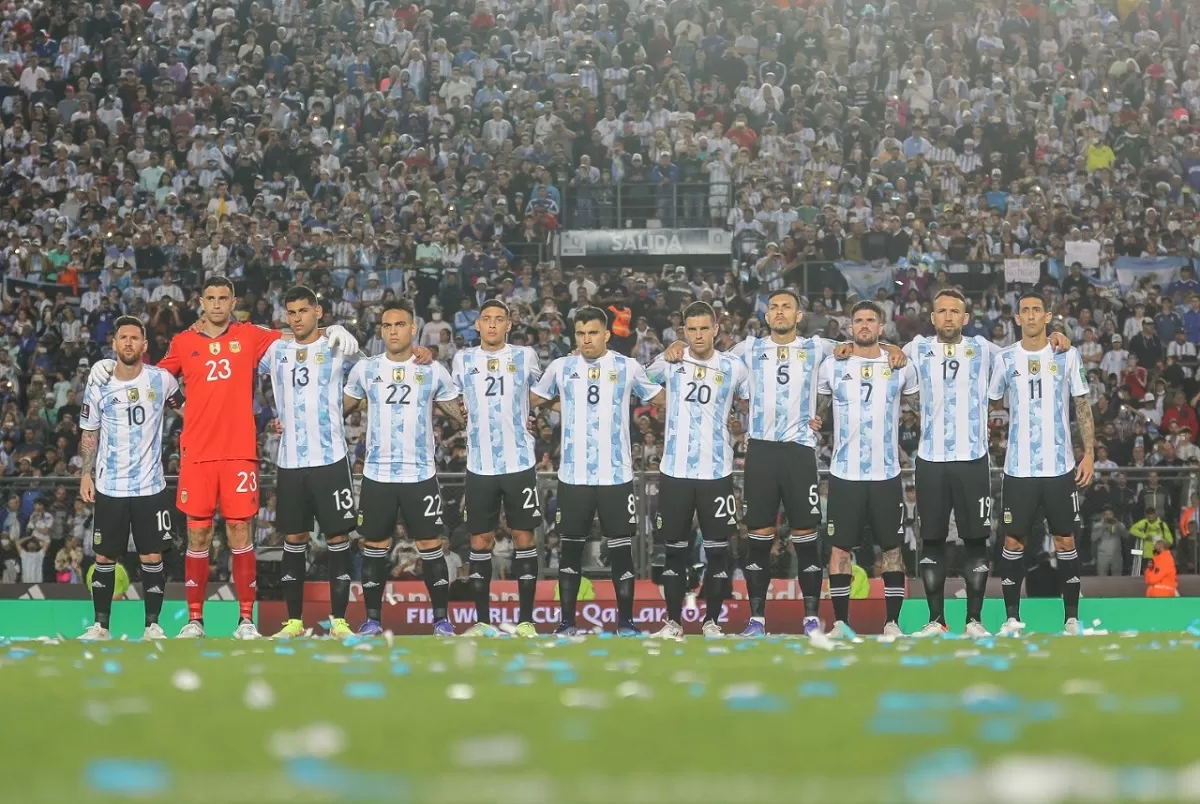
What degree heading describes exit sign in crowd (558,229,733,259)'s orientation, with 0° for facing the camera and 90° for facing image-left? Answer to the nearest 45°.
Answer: approximately 0°

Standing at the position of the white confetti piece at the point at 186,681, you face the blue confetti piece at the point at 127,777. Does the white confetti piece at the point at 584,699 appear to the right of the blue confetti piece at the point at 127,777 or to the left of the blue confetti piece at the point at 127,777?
left

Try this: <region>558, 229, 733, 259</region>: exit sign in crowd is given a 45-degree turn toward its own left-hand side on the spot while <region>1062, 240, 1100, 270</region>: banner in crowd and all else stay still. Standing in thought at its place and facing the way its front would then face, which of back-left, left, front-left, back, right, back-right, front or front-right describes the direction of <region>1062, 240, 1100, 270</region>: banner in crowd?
front-left

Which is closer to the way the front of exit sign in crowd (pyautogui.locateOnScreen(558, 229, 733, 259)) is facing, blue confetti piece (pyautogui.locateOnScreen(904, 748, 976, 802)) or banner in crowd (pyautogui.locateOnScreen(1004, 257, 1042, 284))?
the blue confetti piece

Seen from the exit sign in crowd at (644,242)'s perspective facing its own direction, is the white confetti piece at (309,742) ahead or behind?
ahead

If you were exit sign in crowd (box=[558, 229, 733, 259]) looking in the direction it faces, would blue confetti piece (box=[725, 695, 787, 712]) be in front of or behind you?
in front

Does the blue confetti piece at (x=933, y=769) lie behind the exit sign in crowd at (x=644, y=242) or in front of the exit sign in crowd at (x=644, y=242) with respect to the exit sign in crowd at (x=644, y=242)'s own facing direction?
in front

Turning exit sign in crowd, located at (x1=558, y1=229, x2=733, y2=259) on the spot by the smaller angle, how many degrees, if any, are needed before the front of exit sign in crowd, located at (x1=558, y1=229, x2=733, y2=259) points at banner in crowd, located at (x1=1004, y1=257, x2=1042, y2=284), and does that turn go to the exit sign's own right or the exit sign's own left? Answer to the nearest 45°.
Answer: approximately 90° to the exit sign's own left

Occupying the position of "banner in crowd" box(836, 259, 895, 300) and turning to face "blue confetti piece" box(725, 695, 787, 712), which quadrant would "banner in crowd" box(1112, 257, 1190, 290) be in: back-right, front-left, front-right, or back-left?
back-left

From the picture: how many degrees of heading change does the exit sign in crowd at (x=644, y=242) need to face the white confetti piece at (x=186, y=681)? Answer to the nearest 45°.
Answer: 0° — it already faces it

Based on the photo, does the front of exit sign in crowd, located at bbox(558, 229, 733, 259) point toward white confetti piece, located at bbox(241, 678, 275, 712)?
yes

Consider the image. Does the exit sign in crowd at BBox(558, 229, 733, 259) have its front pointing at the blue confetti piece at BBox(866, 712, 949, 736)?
yes

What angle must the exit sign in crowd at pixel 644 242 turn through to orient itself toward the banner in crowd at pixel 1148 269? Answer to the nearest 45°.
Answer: approximately 90° to its left
